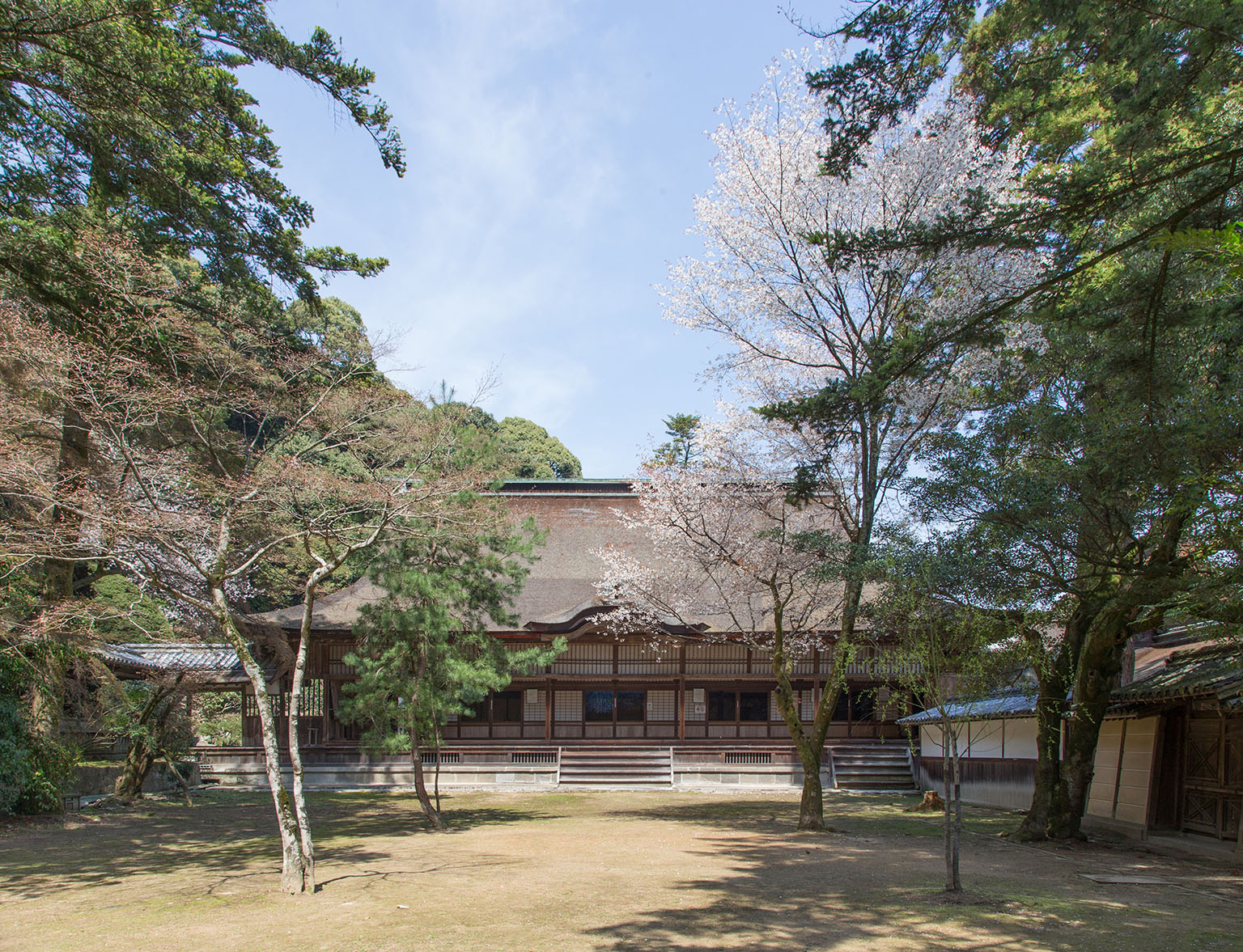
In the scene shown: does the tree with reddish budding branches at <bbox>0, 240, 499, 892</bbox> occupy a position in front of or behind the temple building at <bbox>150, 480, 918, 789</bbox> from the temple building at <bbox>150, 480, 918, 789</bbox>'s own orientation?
in front

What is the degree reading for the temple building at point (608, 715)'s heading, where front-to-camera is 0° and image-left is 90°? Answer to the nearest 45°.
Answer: approximately 0°

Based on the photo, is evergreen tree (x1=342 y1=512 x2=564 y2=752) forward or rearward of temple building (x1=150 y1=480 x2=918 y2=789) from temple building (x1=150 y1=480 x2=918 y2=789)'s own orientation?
forward
